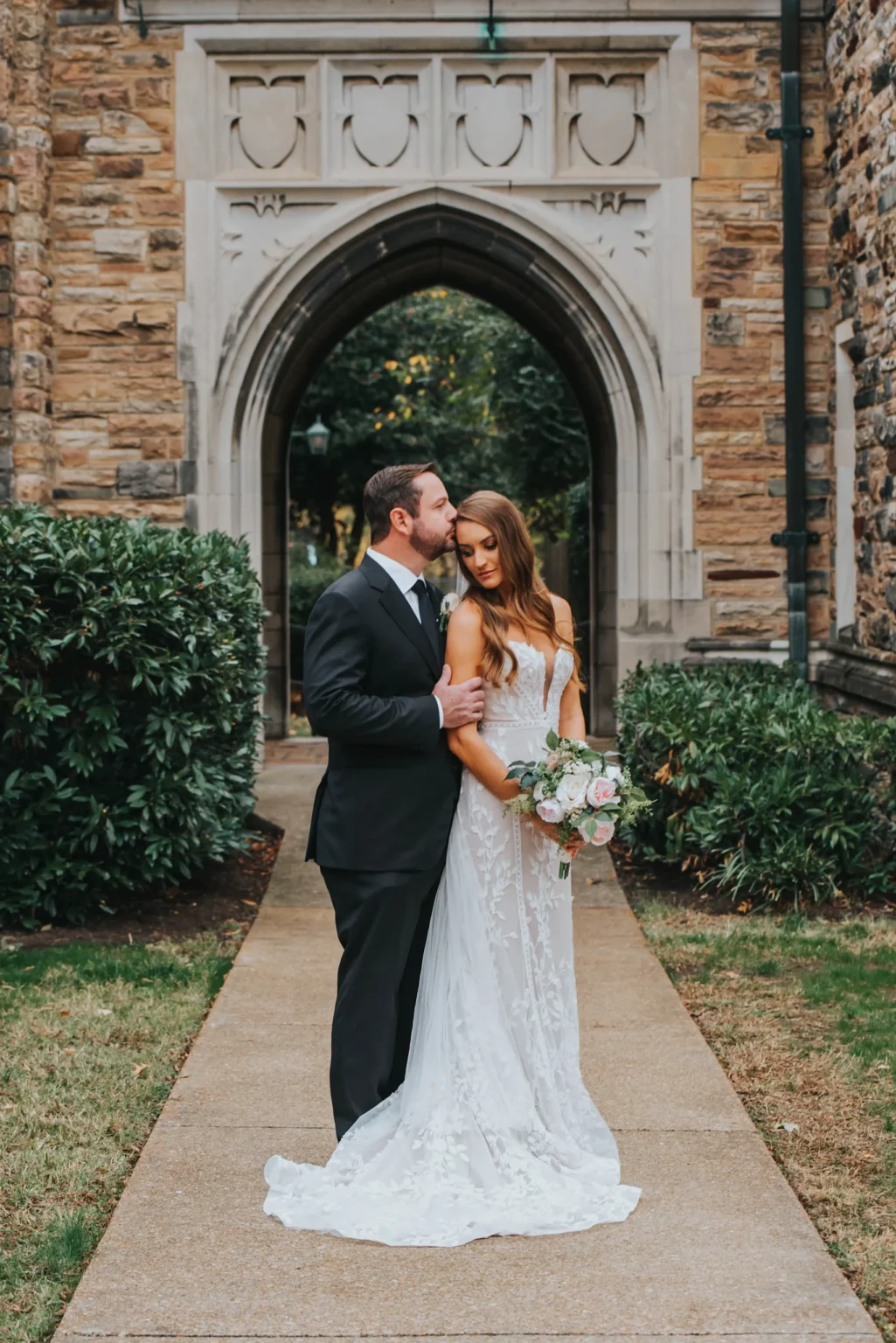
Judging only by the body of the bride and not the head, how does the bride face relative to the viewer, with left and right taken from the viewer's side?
facing the viewer and to the right of the viewer

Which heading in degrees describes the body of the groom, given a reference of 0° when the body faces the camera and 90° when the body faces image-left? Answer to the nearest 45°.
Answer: approximately 270°

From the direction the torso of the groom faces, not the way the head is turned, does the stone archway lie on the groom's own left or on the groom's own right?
on the groom's own left

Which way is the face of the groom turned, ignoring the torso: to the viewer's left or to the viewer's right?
to the viewer's right

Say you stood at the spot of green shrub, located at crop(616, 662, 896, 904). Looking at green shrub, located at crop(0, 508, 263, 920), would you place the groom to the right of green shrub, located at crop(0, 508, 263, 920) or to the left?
left

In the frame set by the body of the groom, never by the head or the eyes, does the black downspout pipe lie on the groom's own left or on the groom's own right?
on the groom's own left

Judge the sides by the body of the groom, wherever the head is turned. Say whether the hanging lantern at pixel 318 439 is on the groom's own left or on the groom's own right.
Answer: on the groom's own left

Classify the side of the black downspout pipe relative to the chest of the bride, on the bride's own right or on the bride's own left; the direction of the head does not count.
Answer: on the bride's own left
